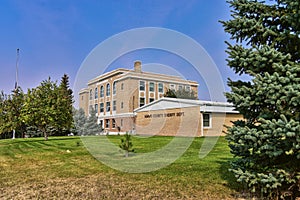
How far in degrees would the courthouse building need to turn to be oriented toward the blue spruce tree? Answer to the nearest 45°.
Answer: approximately 45° to its left

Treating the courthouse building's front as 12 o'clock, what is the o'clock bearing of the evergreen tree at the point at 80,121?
The evergreen tree is roughly at 1 o'clock from the courthouse building.

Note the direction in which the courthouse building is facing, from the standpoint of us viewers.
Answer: facing the viewer and to the left of the viewer
